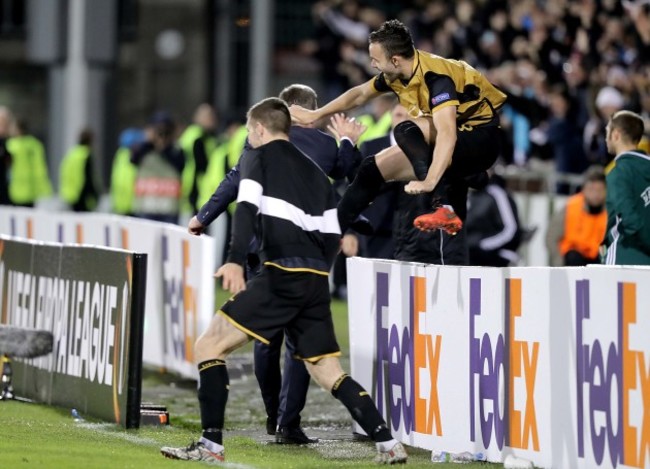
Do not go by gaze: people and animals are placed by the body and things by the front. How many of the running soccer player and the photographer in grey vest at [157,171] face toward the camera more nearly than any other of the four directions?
1

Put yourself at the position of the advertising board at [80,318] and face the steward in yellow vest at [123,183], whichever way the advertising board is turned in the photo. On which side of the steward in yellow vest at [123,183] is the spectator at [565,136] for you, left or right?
right

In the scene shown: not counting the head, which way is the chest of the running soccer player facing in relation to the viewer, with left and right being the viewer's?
facing away from the viewer and to the left of the viewer

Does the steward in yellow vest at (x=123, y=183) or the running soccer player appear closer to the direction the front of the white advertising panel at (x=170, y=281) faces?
the running soccer player

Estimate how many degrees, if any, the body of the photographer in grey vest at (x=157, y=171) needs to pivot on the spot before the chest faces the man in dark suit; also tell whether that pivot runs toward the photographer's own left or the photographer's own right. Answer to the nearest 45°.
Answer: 0° — they already face them

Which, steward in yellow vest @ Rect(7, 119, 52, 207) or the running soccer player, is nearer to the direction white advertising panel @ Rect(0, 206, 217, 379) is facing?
the running soccer player

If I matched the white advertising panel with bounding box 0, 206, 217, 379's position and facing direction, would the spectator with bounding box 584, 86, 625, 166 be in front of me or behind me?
behind
